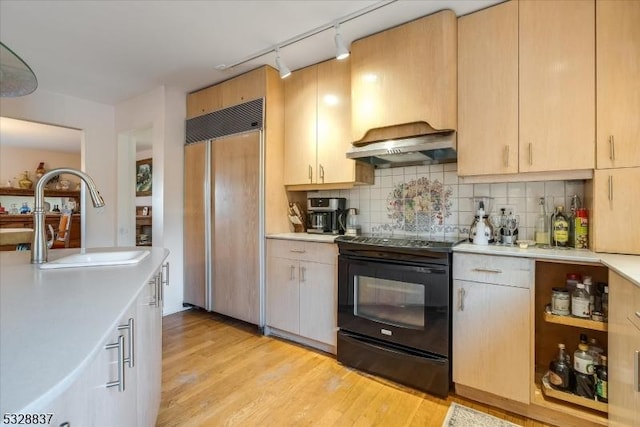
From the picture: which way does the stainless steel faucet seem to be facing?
to the viewer's right

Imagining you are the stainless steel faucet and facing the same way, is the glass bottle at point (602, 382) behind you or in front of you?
in front

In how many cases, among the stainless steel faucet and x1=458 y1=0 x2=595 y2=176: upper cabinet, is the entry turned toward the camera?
1

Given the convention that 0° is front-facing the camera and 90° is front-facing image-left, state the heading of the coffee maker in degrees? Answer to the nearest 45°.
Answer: approximately 45°

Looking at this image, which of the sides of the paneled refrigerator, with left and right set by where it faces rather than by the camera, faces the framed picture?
right

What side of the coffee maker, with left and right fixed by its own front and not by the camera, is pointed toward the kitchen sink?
front

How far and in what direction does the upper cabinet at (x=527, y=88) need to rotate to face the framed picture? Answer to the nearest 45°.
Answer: approximately 90° to its right

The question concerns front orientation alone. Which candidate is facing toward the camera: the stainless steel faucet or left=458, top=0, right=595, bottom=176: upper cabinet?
the upper cabinet

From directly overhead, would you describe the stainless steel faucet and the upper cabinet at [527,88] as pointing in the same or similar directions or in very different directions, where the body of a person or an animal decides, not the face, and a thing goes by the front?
very different directions

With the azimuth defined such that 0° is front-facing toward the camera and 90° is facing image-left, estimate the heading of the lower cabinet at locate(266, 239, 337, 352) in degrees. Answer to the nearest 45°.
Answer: approximately 45°

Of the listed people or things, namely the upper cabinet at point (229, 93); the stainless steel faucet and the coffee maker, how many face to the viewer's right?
1

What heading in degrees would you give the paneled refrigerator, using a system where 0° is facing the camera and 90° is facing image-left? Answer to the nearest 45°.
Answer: approximately 45°

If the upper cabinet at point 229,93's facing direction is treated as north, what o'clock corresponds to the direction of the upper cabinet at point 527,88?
the upper cabinet at point 527,88 is roughly at 9 o'clock from the upper cabinet at point 229,93.

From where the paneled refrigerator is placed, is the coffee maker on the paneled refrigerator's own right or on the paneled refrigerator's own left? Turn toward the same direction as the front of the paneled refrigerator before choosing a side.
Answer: on the paneled refrigerator's own left

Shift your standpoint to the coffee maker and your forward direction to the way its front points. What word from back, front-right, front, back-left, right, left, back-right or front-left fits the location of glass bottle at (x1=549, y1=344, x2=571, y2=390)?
left

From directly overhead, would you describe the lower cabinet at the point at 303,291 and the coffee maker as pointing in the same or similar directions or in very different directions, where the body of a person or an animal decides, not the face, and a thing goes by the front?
same or similar directions

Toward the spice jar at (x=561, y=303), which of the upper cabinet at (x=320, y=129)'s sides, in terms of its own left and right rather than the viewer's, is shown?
left

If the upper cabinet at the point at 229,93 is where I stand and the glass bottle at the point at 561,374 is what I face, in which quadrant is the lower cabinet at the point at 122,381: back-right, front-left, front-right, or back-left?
front-right

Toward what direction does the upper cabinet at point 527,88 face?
toward the camera
